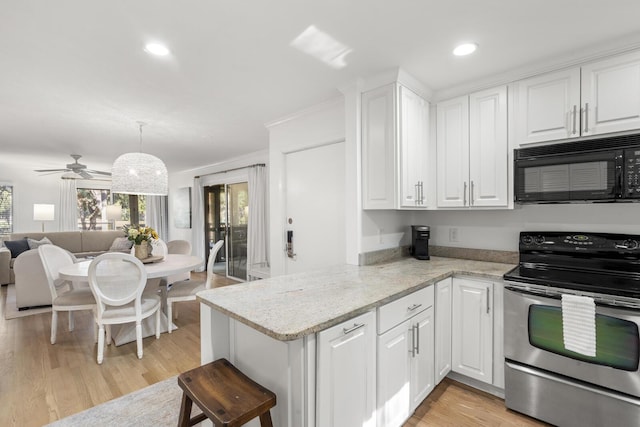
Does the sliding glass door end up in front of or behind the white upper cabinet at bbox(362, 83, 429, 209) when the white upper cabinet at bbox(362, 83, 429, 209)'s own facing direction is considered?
behind

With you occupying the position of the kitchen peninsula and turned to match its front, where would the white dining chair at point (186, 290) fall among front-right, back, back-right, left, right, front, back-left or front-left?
back

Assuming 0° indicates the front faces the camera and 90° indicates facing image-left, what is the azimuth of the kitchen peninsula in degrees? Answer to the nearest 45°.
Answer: approximately 315°

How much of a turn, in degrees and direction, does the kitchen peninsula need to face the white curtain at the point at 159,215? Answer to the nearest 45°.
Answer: approximately 180°

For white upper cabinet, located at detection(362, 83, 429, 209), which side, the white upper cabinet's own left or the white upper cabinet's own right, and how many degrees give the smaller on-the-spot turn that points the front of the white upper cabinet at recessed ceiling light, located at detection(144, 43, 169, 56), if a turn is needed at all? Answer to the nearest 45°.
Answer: approximately 90° to the white upper cabinet's own right

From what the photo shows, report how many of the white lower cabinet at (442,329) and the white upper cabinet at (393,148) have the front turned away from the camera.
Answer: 0

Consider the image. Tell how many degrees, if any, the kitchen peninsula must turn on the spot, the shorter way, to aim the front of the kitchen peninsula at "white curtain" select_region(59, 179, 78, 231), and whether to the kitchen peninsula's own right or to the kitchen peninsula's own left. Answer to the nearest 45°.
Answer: approximately 180°

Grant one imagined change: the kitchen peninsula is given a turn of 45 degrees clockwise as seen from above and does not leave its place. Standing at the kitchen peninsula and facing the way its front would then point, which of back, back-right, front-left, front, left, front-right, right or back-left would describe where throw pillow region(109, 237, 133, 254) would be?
back-right
